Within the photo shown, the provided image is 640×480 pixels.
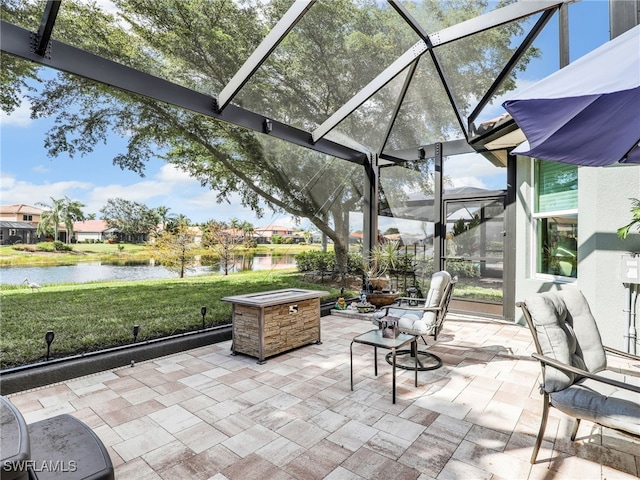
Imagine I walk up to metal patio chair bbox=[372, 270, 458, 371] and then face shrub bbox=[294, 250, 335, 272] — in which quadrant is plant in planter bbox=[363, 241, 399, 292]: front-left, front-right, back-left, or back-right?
front-right

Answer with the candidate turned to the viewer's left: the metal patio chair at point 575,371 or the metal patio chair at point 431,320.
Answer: the metal patio chair at point 431,320

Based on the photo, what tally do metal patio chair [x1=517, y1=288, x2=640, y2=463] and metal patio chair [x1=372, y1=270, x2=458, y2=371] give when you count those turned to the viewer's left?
1

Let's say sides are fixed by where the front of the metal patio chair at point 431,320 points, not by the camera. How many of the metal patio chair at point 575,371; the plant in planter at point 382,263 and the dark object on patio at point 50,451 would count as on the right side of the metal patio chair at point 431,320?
1

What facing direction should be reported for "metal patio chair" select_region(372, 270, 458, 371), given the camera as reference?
facing to the left of the viewer

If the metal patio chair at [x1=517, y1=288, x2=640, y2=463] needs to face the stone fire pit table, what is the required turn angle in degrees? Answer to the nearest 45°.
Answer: approximately 135° to its right

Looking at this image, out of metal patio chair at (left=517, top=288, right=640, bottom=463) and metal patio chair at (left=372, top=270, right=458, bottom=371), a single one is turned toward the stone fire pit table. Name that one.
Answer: metal patio chair at (left=372, top=270, right=458, bottom=371)

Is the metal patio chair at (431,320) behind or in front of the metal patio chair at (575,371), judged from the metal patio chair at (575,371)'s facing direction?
behind

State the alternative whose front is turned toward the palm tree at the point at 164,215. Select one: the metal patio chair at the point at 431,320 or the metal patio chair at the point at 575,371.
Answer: the metal patio chair at the point at 431,320

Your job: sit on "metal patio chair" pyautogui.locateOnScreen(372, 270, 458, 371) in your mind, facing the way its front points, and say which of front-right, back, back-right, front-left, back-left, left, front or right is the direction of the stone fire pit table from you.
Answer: front

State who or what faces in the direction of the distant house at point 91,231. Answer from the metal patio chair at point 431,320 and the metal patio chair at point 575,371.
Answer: the metal patio chair at point 431,320

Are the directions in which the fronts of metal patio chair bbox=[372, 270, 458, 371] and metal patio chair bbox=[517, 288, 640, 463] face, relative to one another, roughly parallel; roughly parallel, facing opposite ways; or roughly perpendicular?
roughly perpendicular
